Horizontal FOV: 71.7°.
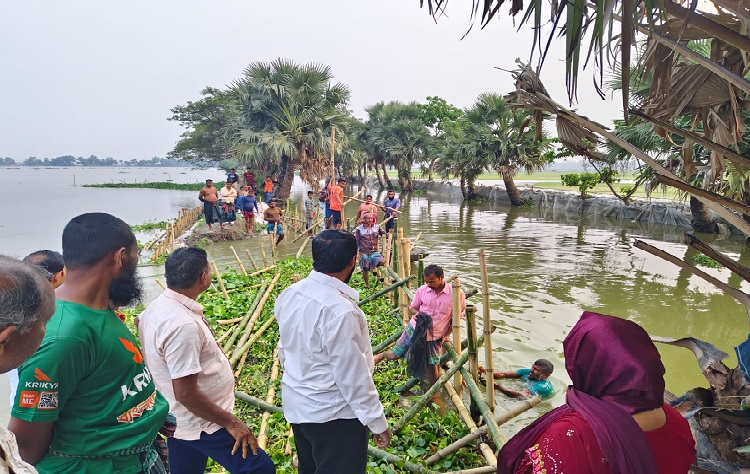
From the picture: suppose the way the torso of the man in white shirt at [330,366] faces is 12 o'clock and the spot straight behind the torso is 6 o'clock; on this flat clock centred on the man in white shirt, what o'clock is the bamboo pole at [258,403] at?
The bamboo pole is roughly at 10 o'clock from the man in white shirt.

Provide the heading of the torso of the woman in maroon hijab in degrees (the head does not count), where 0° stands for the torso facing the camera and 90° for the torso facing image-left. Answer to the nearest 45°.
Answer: approximately 135°

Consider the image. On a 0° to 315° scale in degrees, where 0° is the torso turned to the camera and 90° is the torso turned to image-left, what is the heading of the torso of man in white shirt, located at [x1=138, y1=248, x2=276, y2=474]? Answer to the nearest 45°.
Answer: approximately 225°

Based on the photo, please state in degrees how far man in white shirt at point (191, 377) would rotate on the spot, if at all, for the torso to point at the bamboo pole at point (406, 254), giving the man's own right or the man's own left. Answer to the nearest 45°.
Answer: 0° — they already face it

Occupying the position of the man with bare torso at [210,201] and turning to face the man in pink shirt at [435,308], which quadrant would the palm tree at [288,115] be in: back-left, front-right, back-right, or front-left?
back-left

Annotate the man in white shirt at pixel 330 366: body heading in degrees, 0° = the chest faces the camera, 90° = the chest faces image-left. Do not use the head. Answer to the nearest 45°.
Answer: approximately 225°

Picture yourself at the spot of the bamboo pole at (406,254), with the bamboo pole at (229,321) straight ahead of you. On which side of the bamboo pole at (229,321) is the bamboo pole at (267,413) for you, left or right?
left
